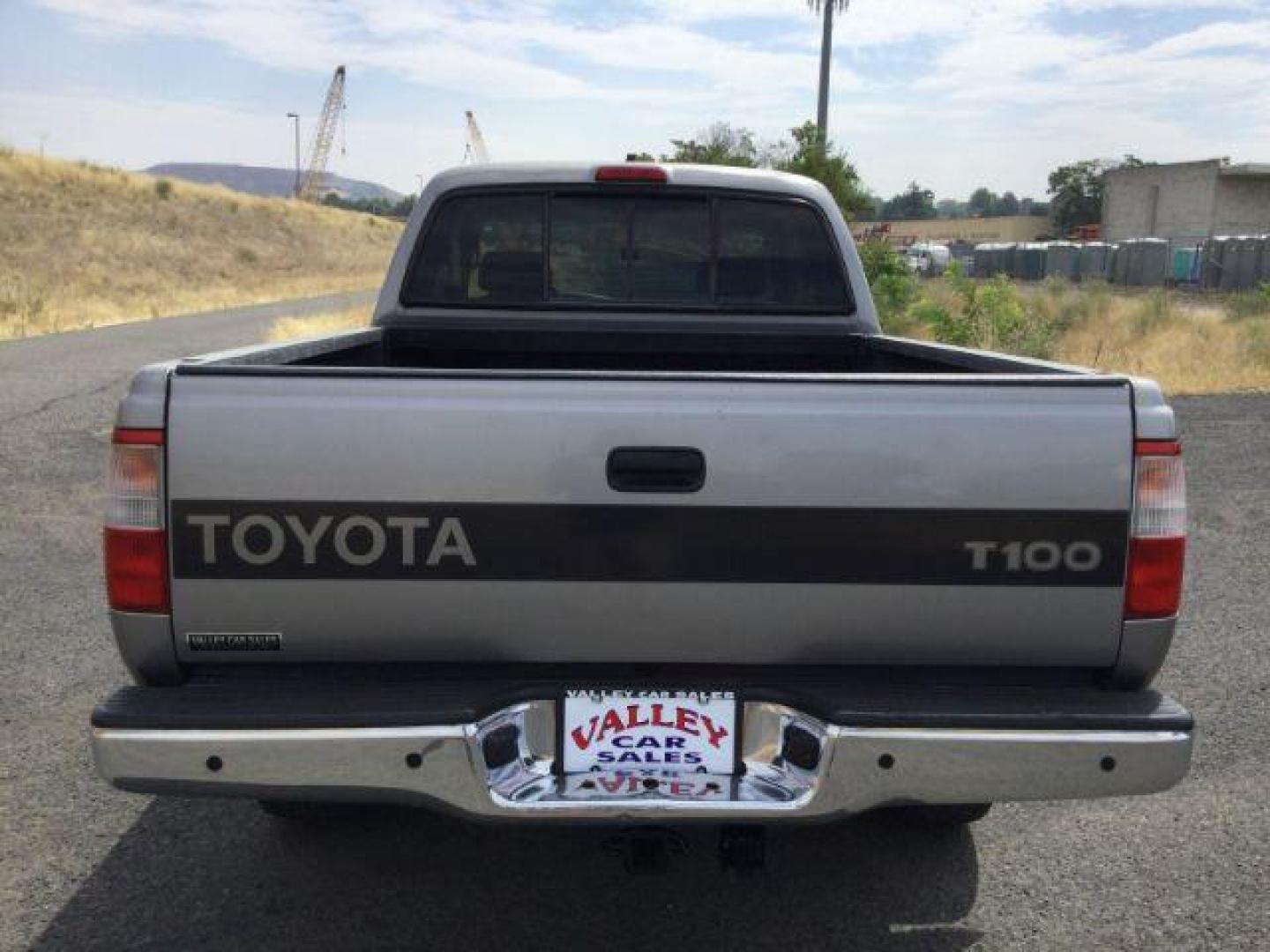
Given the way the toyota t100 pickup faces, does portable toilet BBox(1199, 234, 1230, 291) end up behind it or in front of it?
in front

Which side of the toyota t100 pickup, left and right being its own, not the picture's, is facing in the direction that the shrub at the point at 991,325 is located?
front

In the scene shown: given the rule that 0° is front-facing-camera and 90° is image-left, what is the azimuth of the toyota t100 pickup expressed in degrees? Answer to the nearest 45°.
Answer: approximately 180°

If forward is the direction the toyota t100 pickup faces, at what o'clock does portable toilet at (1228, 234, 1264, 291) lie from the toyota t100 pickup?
The portable toilet is roughly at 1 o'clock from the toyota t100 pickup.

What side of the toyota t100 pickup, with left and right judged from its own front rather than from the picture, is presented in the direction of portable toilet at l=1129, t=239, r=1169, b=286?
front

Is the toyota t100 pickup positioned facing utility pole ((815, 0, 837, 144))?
yes

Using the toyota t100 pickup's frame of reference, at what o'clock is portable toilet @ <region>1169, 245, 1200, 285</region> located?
The portable toilet is roughly at 1 o'clock from the toyota t100 pickup.
